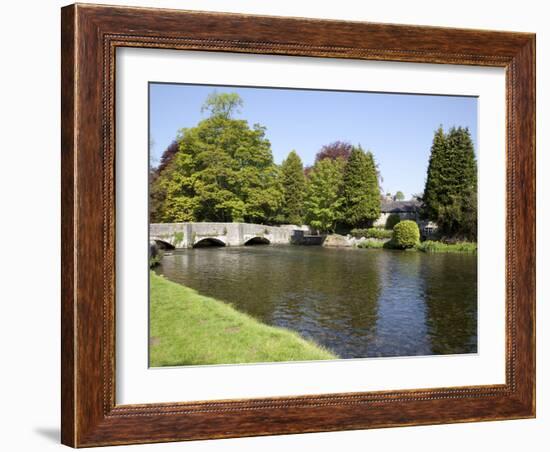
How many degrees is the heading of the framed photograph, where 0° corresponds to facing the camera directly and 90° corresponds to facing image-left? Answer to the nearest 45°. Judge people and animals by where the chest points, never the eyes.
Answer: approximately 315°
